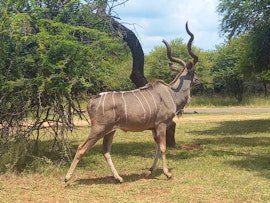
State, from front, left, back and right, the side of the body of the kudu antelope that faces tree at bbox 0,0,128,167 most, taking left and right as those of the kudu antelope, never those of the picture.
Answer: back

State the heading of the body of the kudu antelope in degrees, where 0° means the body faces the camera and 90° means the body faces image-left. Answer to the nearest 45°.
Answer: approximately 270°

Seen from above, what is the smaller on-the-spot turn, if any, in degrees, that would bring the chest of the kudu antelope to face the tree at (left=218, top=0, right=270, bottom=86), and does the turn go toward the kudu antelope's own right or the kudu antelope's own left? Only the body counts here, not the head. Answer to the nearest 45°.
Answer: approximately 45° to the kudu antelope's own left
